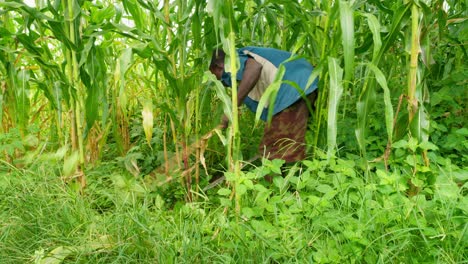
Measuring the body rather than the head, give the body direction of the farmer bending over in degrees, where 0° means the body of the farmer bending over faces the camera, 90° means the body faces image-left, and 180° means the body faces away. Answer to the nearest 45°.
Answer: approximately 90°
